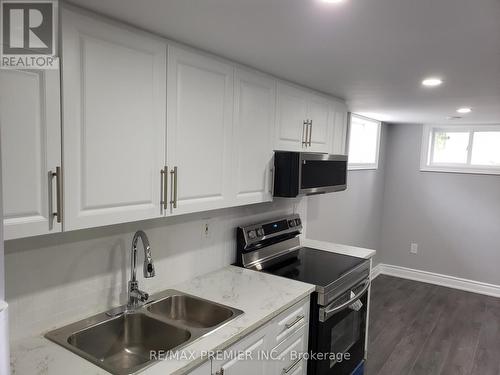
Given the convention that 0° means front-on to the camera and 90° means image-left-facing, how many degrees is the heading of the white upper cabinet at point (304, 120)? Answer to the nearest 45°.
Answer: approximately 315°

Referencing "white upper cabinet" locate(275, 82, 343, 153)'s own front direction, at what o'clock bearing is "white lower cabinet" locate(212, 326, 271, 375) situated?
The white lower cabinet is roughly at 2 o'clock from the white upper cabinet.

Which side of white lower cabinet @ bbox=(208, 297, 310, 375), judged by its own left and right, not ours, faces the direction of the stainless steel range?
left

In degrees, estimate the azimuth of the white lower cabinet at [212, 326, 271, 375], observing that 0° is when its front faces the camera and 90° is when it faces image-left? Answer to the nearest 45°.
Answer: approximately 315°

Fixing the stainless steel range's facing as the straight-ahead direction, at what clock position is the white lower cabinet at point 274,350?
The white lower cabinet is roughly at 2 o'clock from the stainless steel range.

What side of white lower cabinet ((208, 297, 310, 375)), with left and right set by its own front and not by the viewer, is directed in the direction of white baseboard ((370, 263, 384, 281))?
left
